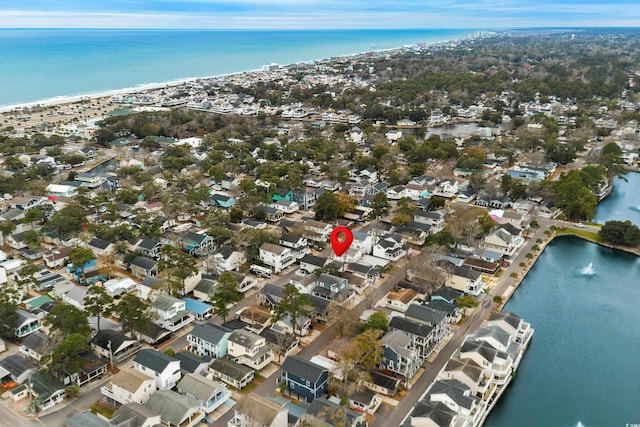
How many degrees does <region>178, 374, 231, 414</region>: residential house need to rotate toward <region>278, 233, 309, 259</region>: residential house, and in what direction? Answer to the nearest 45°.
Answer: approximately 90° to its left

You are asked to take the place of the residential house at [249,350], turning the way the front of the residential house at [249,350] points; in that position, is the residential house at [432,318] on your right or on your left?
on your left

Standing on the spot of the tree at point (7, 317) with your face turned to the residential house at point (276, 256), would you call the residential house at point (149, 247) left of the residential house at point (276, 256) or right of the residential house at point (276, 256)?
left

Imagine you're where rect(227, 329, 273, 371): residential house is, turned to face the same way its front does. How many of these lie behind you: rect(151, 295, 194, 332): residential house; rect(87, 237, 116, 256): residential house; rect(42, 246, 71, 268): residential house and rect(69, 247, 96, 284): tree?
4

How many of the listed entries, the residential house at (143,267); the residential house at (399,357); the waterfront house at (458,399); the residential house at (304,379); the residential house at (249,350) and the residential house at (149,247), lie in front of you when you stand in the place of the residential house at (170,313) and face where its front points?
4
